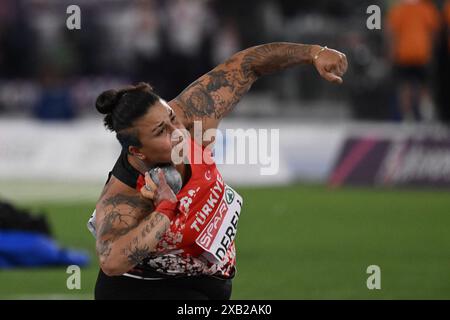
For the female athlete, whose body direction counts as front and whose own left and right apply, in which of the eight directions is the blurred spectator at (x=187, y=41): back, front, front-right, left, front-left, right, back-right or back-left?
back-left

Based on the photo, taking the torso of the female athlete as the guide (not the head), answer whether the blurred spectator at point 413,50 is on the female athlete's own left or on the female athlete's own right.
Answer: on the female athlete's own left

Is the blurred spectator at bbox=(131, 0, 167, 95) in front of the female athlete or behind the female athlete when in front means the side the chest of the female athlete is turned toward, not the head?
behind

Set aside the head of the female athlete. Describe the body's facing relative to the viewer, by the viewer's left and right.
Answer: facing the viewer and to the right of the viewer

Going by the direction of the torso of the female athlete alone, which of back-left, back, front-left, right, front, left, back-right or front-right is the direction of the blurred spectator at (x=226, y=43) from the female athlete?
back-left
